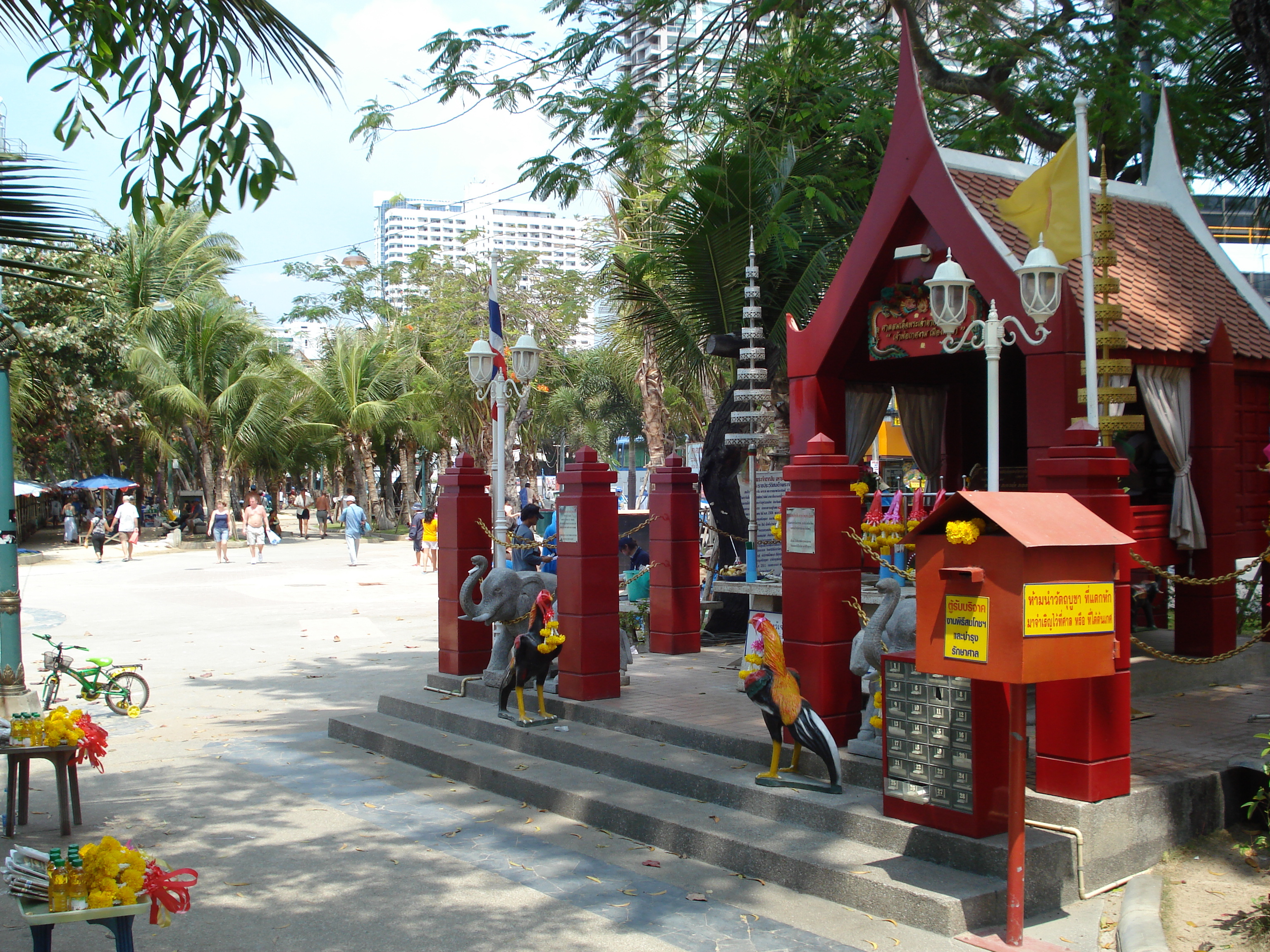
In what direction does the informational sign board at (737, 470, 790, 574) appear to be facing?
toward the camera

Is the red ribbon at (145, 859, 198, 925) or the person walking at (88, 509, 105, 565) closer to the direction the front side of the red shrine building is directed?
the red ribbon

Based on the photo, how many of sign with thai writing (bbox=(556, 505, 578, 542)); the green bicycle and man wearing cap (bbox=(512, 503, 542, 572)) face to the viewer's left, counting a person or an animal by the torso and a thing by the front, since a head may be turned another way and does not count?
1

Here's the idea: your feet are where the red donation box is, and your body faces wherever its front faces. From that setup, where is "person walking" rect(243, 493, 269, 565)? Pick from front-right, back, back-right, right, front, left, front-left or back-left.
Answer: right

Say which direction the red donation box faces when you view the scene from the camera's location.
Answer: facing the viewer and to the left of the viewer

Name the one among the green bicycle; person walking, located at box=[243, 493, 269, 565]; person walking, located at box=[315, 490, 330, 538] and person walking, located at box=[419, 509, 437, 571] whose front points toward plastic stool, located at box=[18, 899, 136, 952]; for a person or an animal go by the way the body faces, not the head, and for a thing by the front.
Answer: person walking, located at box=[243, 493, 269, 565]

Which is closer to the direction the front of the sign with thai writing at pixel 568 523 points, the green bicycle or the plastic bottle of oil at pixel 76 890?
the plastic bottle of oil

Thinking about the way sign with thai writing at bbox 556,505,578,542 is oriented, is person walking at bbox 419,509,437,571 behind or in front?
behind
